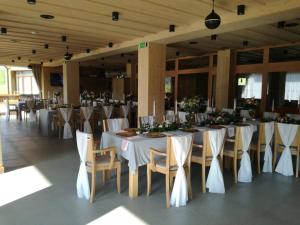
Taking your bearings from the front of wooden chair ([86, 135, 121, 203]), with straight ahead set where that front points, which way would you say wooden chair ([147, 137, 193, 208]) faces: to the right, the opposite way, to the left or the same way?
to the left

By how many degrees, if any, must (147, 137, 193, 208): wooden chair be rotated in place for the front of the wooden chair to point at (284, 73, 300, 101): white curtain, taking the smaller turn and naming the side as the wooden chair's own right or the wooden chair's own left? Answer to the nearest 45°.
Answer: approximately 90° to the wooden chair's own right

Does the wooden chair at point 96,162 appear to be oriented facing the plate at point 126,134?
yes

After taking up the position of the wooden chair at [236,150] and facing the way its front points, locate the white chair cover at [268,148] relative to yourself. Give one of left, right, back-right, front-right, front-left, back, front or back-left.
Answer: right

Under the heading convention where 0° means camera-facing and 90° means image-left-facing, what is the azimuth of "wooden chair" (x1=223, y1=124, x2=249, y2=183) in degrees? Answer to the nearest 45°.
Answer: approximately 135°

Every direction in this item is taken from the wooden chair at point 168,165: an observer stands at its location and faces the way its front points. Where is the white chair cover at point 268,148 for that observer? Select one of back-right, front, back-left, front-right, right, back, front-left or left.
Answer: right

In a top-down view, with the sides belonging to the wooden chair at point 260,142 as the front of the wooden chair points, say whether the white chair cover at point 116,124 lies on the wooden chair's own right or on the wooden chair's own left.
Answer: on the wooden chair's own left

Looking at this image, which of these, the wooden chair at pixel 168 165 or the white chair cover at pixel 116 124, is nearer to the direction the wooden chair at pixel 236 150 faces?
the white chair cover

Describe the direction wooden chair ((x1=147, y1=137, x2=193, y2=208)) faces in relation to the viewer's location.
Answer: facing away from the viewer and to the left of the viewer

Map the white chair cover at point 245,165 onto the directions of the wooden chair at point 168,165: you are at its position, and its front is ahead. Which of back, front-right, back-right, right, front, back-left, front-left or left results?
right

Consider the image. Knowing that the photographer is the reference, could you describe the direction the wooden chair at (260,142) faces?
facing away from the viewer and to the left of the viewer

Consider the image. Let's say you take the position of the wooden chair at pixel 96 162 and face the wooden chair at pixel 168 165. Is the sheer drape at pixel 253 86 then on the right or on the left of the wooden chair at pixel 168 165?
left

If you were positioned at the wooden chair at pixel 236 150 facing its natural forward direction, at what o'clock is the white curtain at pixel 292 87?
The white curtain is roughly at 2 o'clock from the wooden chair.

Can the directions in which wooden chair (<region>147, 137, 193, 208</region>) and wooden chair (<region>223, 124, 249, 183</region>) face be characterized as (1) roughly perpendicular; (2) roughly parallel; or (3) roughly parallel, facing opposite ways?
roughly parallel

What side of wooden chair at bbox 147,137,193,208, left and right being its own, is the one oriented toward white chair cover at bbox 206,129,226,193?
right

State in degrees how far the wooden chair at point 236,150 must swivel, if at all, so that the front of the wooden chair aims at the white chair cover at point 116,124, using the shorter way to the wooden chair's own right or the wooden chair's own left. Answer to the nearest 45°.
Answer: approximately 45° to the wooden chair's own left

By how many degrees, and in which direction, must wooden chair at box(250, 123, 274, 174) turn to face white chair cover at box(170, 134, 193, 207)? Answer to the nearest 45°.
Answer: approximately 90° to its left
